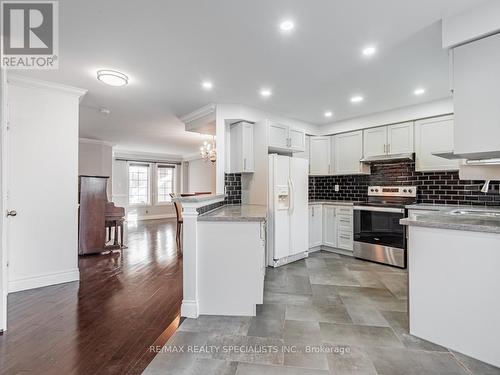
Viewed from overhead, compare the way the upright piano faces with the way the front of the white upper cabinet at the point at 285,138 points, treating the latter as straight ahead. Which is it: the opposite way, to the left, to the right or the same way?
to the left

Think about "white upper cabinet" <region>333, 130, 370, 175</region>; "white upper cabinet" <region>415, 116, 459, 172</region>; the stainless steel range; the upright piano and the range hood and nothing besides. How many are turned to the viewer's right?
1

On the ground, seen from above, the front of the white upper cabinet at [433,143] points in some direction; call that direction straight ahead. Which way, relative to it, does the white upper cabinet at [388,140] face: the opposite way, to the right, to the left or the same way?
the same way

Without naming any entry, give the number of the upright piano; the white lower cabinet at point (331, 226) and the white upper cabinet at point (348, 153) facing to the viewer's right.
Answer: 1

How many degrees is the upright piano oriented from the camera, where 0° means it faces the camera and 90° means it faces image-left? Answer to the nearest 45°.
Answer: approximately 270°

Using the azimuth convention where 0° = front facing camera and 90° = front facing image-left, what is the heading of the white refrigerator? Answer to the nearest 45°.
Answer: approximately 315°

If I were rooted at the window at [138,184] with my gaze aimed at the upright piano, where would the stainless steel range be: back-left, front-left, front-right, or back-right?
front-left

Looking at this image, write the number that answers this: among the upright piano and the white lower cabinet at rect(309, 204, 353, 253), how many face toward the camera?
1

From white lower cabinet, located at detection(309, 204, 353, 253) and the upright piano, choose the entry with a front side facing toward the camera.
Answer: the white lower cabinet

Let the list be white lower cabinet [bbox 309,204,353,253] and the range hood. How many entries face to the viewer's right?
0

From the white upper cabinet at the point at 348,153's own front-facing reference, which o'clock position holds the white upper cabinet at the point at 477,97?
the white upper cabinet at the point at 477,97 is roughly at 10 o'clock from the white upper cabinet at the point at 348,153.

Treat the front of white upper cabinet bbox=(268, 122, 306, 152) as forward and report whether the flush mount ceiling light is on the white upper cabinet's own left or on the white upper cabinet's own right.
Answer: on the white upper cabinet's own right

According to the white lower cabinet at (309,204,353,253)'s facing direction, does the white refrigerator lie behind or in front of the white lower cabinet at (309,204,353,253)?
in front
